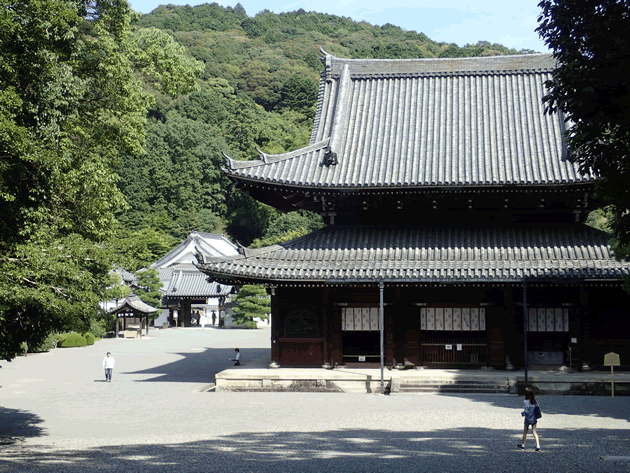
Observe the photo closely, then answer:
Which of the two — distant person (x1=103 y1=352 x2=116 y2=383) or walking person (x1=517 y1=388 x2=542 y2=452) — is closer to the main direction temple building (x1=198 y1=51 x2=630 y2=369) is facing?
the walking person

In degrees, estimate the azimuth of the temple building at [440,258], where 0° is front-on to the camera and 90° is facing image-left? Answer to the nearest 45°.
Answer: approximately 0°

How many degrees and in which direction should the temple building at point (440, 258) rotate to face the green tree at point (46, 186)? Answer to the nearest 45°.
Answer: approximately 45° to its right

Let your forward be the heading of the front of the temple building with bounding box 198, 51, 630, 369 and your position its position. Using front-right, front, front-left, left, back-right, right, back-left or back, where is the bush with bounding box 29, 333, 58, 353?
back-right

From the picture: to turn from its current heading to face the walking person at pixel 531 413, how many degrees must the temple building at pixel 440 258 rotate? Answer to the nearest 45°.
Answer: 0° — it already faces them

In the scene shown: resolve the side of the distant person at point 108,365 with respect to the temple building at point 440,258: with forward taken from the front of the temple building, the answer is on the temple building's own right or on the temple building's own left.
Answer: on the temple building's own right
